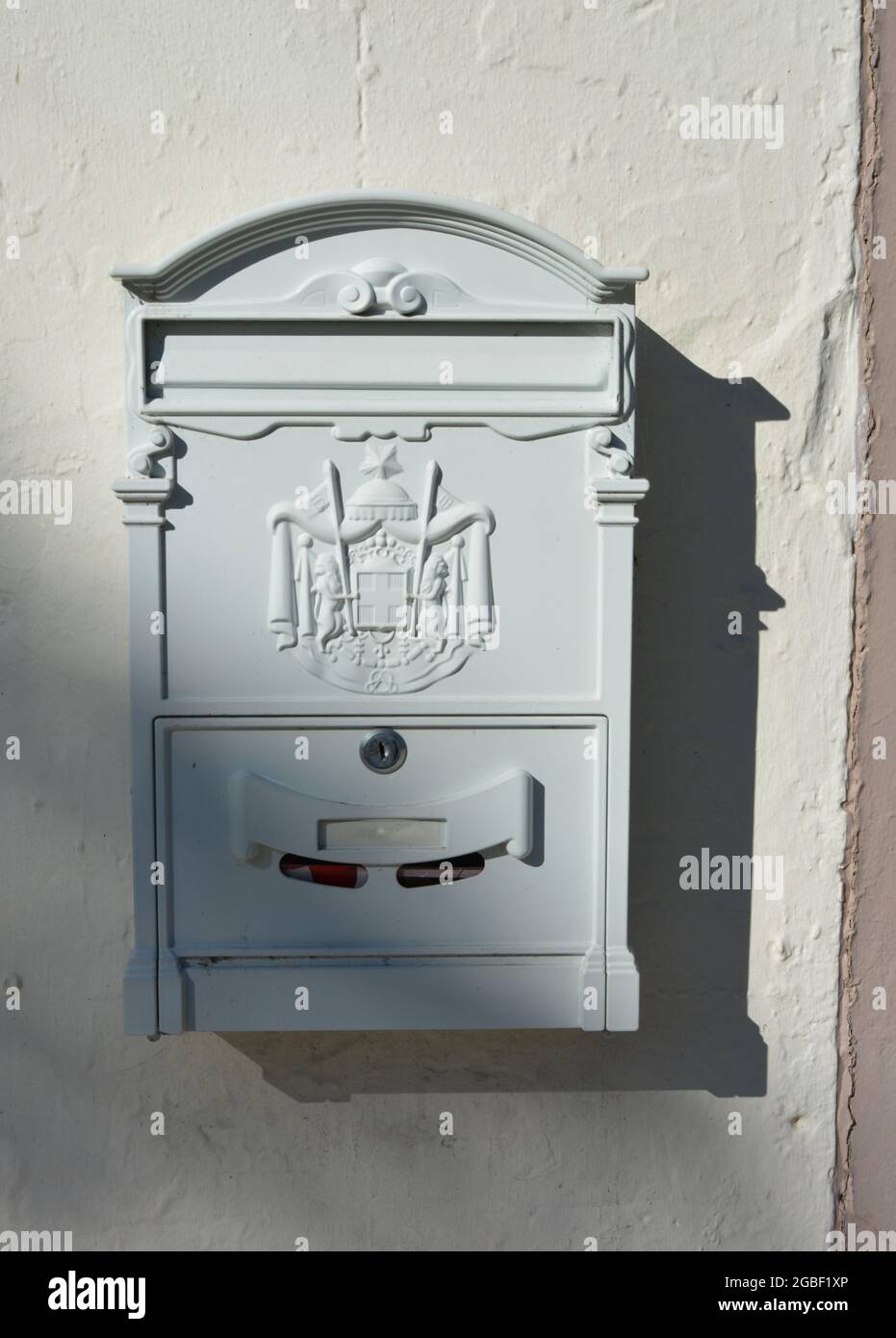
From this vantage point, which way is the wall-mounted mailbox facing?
toward the camera
